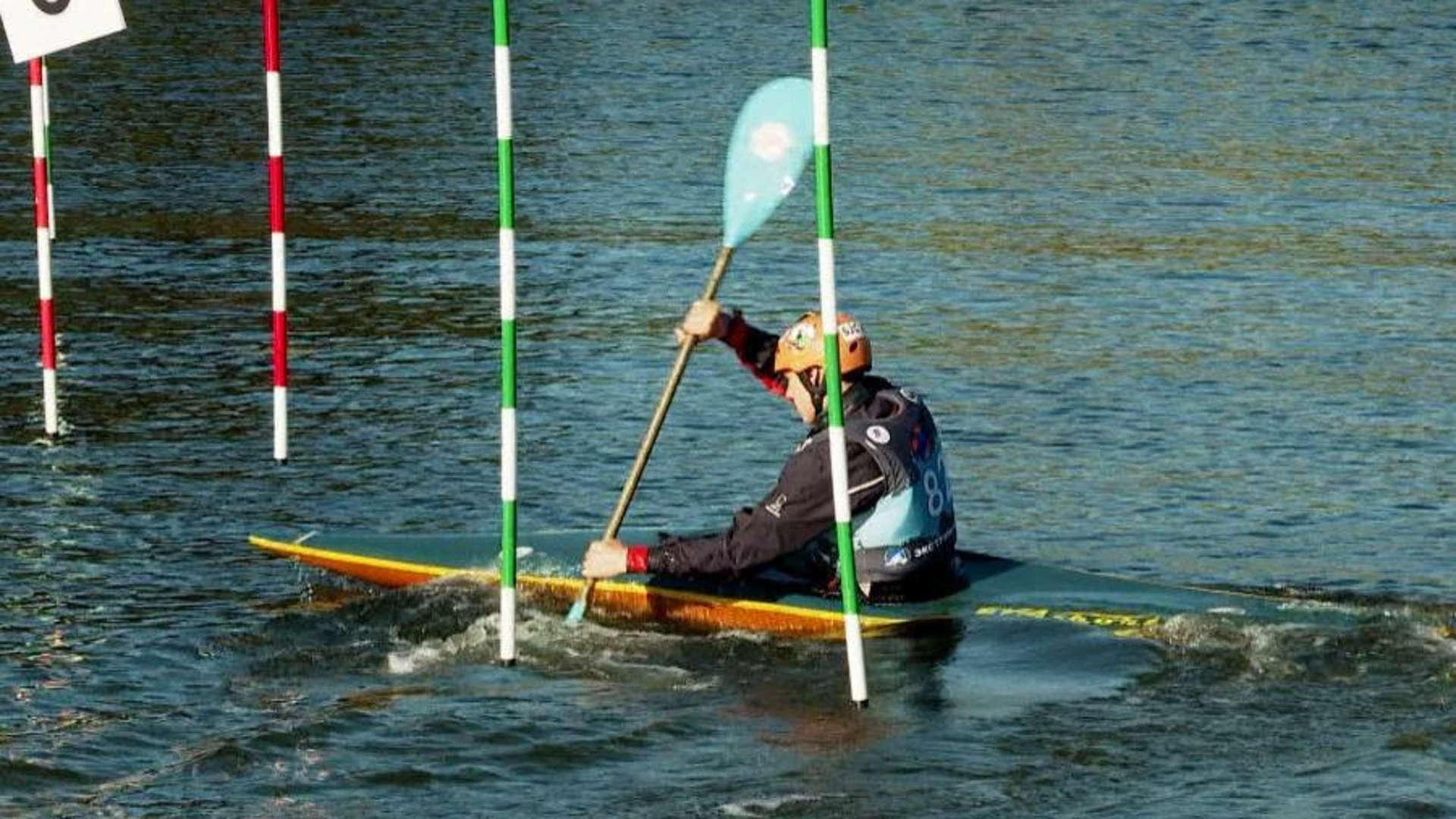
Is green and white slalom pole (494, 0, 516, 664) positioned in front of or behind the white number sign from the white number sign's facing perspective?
in front

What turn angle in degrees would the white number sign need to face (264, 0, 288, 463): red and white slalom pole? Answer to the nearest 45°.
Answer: approximately 45° to its left

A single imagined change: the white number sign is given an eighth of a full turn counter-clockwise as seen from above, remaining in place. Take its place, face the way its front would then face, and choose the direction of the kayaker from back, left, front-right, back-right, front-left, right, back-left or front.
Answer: front

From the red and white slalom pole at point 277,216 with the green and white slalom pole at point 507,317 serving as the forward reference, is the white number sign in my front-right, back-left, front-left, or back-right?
back-right

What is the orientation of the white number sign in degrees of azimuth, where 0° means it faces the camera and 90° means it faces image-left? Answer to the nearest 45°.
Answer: approximately 0°

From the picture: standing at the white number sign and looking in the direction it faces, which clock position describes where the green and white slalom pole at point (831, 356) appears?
The green and white slalom pole is roughly at 11 o'clock from the white number sign.

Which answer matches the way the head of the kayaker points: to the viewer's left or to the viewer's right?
to the viewer's left
